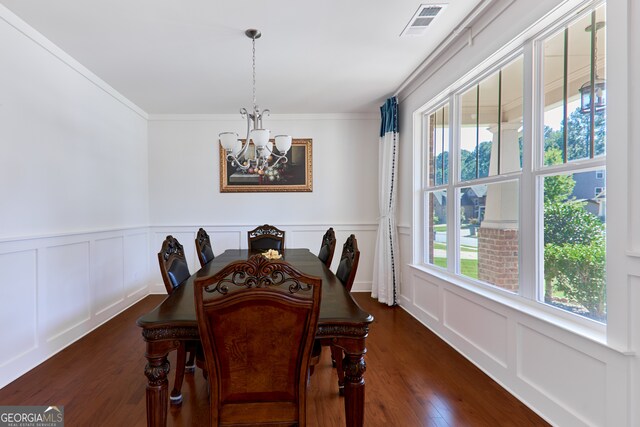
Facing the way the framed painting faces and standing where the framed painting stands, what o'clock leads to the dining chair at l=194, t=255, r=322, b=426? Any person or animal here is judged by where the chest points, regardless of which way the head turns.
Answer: The dining chair is roughly at 12 o'clock from the framed painting.

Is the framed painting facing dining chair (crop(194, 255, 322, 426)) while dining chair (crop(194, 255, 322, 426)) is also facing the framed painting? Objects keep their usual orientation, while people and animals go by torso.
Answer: yes

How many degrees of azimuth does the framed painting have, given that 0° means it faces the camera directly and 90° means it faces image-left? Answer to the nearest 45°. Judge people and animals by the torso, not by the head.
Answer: approximately 0°

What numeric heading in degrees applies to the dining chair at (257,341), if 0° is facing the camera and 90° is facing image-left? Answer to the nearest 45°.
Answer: approximately 180°

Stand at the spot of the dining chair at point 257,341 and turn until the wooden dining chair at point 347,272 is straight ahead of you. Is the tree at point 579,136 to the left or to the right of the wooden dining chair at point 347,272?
right

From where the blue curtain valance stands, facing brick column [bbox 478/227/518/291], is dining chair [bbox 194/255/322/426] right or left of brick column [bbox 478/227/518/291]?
right

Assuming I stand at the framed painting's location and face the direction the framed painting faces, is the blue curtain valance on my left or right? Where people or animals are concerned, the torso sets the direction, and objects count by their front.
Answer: on my left

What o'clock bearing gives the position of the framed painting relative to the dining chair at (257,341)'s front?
The framed painting is roughly at 12 o'clock from the dining chair.

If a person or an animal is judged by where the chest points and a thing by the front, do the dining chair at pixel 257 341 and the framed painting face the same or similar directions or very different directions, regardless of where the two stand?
very different directions

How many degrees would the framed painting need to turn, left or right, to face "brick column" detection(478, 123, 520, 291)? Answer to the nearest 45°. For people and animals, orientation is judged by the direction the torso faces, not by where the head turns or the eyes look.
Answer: approximately 45° to its left

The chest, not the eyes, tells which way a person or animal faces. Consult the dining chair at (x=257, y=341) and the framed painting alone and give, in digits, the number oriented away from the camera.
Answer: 1
